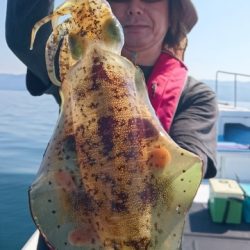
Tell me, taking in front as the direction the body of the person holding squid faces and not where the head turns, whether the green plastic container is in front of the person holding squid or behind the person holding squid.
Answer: behind

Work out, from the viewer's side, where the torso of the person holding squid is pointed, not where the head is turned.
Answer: toward the camera
